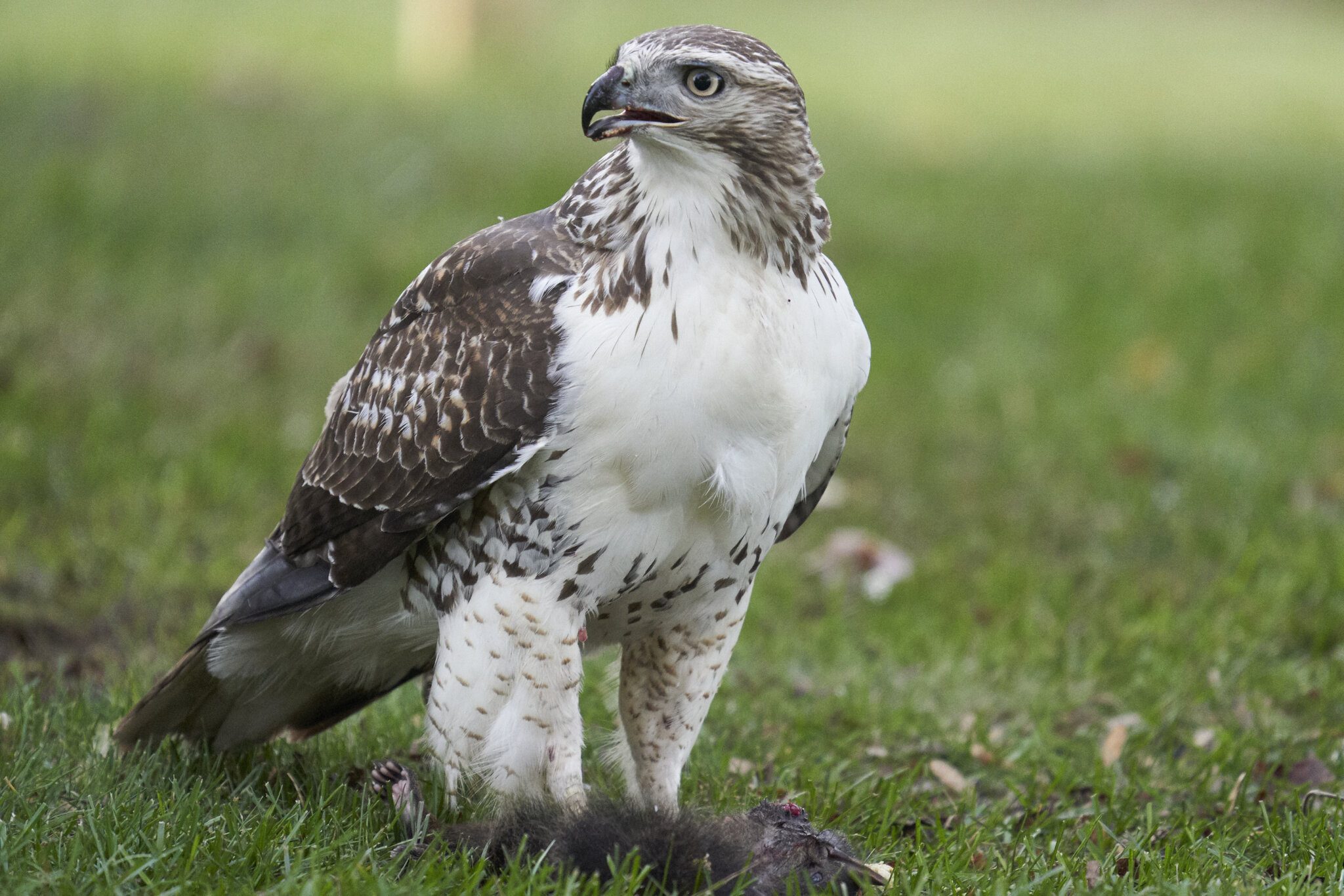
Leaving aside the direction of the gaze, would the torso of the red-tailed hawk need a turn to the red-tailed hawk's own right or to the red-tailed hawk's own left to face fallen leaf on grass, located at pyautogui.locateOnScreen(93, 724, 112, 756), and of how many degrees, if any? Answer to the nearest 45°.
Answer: approximately 180°

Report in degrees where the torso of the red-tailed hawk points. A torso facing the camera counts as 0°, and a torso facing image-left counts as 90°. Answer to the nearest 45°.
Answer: approximately 315°

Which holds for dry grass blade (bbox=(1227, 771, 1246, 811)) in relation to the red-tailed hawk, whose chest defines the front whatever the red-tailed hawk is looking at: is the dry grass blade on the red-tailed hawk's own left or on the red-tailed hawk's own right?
on the red-tailed hawk's own left

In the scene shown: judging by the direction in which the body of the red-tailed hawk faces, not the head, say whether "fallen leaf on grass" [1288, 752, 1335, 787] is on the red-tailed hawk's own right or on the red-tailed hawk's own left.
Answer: on the red-tailed hawk's own left

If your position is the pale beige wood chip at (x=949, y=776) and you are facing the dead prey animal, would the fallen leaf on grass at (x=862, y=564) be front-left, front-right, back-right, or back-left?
back-right

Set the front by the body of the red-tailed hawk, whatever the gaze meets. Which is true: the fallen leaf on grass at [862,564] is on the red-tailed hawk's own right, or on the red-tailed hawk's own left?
on the red-tailed hawk's own left

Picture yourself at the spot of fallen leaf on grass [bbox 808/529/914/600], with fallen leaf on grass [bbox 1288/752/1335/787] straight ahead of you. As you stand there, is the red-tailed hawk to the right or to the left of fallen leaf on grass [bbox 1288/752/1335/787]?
right

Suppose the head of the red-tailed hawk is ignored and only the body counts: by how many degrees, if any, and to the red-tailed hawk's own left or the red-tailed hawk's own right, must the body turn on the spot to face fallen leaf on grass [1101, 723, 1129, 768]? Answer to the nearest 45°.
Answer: approximately 90° to the red-tailed hawk's own left
